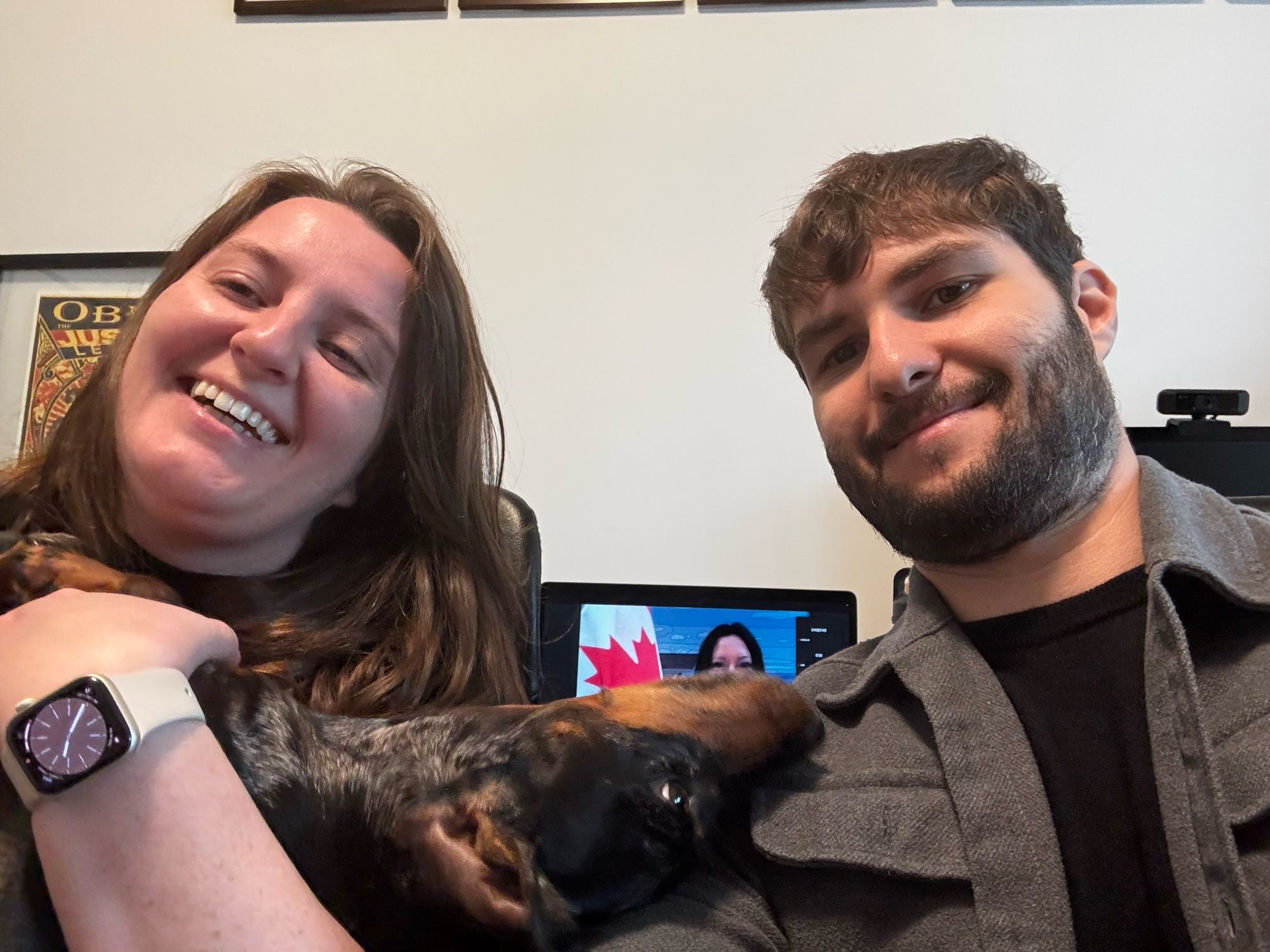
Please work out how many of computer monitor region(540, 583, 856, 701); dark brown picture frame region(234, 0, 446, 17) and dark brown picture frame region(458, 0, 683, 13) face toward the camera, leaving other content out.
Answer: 3

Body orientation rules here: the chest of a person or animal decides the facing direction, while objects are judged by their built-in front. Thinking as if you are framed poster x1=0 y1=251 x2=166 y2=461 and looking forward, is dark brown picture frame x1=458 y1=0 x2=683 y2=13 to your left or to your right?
on your left

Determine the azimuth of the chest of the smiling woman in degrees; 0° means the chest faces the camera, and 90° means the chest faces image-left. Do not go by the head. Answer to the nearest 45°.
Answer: approximately 0°

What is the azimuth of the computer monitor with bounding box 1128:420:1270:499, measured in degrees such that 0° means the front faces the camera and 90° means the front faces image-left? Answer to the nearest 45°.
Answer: approximately 0°
